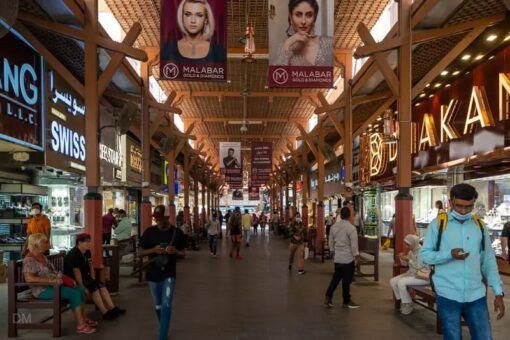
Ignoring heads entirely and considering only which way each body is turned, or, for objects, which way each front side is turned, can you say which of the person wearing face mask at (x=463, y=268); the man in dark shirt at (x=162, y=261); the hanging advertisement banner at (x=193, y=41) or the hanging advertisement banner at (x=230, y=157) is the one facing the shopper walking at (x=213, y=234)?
the hanging advertisement banner at (x=230, y=157)

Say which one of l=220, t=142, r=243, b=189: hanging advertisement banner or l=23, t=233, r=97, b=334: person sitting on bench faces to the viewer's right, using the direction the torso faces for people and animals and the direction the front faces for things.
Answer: the person sitting on bench

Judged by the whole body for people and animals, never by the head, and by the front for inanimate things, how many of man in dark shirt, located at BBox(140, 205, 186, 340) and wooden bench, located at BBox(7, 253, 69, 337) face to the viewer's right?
1

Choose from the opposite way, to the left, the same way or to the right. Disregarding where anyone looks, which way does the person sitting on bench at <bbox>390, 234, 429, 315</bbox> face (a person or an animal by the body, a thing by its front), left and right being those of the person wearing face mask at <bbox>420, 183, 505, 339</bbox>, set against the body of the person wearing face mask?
to the right

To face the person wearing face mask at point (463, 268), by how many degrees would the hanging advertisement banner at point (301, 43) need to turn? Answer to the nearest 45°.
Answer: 0° — it already faces them

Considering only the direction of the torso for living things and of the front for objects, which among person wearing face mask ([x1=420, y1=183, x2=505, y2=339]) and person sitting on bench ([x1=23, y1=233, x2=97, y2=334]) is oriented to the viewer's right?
the person sitting on bench

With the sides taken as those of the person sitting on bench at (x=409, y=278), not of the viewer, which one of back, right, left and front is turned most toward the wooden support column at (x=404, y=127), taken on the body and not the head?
right

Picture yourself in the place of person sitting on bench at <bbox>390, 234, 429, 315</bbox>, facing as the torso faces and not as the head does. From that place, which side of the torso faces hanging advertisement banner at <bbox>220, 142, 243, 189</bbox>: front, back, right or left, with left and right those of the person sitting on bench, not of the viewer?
right

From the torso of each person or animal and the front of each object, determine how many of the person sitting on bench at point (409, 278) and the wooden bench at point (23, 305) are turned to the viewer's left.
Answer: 1
